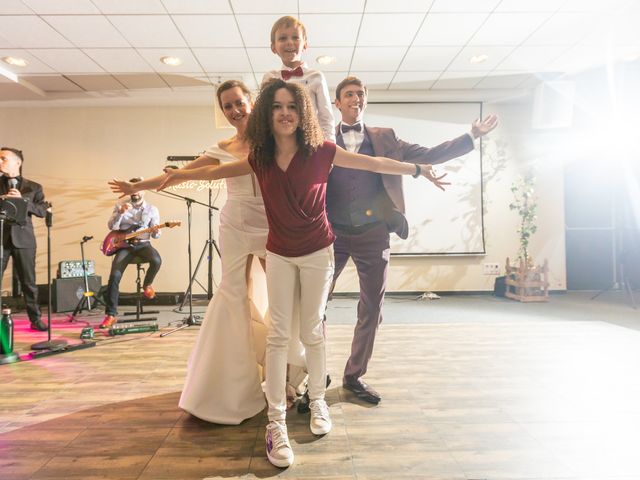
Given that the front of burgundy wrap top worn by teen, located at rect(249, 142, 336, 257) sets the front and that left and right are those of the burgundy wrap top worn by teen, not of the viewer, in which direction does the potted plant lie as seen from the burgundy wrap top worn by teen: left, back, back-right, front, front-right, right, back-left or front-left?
back-left

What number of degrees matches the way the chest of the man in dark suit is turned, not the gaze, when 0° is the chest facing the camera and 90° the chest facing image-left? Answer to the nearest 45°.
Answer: approximately 0°

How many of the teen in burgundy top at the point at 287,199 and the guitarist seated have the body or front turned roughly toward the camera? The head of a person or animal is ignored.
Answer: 2

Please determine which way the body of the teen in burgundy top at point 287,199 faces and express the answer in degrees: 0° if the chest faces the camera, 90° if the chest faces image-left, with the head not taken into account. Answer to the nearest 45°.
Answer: approximately 0°

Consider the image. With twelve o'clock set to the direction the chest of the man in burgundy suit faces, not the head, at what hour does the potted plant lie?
The potted plant is roughly at 7 o'clock from the man in burgundy suit.
